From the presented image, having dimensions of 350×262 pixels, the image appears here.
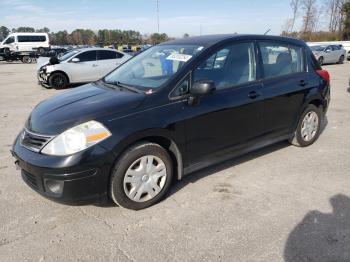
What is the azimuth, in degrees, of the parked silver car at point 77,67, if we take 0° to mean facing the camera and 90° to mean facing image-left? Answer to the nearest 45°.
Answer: approximately 45°

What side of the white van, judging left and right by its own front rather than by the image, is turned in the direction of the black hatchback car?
left

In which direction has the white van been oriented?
to the viewer's left

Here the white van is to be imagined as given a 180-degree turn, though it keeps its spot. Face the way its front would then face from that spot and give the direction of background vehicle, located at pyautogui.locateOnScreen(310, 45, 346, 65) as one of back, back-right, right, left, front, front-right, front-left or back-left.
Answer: front-right

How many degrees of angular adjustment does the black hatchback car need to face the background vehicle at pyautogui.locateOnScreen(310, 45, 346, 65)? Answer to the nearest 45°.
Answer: approximately 180°

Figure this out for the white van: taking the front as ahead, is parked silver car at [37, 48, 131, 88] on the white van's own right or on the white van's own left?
on the white van's own left
